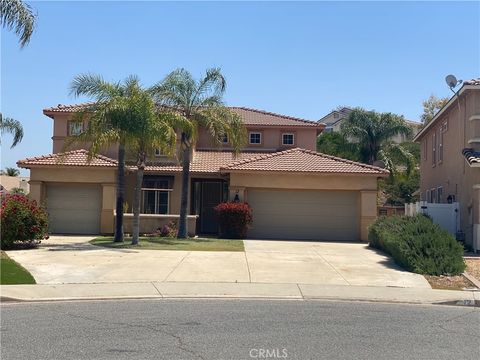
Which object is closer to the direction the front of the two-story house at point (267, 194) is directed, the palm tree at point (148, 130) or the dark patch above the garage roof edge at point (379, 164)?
the palm tree

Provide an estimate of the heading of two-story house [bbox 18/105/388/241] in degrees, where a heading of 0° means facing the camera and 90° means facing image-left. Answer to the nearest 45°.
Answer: approximately 0°

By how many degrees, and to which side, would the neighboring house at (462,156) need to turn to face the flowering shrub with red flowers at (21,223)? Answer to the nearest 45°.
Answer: approximately 45° to its right

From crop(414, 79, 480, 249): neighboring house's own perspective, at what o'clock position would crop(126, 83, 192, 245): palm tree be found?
The palm tree is roughly at 2 o'clock from the neighboring house.

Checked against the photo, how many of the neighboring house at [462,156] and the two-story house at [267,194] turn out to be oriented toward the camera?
2

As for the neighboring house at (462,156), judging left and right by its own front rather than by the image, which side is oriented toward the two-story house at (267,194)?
right

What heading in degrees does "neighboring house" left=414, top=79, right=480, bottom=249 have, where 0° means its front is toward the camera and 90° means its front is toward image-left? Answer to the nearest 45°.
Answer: approximately 0°
